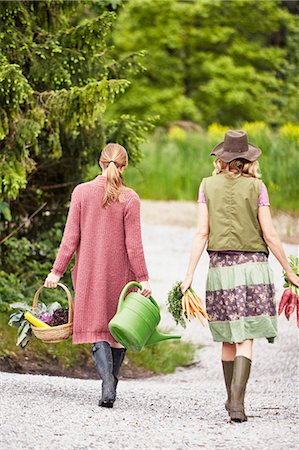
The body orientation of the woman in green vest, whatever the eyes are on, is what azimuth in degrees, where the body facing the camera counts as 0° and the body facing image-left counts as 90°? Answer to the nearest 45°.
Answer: approximately 180°

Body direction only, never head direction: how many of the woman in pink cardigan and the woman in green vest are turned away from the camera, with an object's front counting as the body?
2

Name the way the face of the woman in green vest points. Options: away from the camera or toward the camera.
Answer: away from the camera

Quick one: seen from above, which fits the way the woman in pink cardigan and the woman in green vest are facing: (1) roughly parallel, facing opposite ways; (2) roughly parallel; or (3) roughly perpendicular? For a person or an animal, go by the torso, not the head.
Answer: roughly parallel

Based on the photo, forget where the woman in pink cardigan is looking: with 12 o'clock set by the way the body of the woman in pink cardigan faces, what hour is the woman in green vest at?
The woman in green vest is roughly at 4 o'clock from the woman in pink cardigan.

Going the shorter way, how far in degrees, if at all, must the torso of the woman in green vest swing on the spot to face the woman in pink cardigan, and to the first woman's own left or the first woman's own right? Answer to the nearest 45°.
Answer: approximately 90° to the first woman's own left

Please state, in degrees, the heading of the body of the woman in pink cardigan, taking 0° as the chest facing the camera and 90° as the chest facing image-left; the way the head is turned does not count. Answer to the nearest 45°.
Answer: approximately 180°

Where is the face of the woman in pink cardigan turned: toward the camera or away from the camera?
away from the camera
